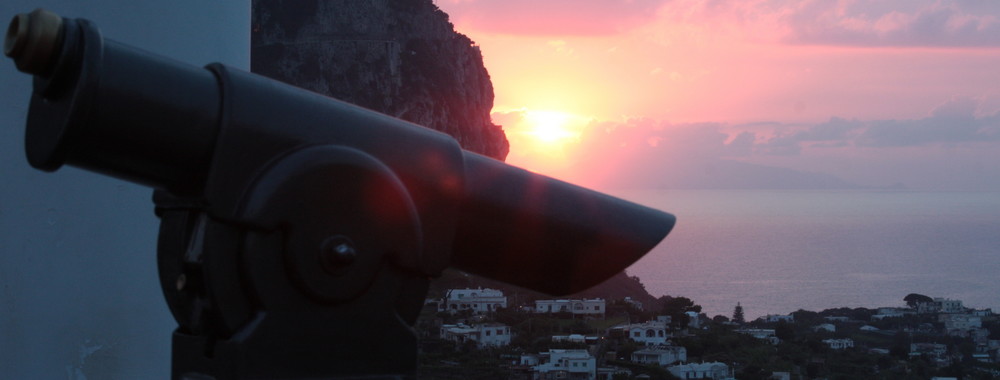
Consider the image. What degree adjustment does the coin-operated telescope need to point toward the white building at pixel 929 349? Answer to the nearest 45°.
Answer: approximately 45° to its left

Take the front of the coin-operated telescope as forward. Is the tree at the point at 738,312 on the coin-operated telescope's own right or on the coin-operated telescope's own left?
on the coin-operated telescope's own left

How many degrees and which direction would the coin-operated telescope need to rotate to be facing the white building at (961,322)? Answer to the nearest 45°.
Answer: approximately 45° to its left

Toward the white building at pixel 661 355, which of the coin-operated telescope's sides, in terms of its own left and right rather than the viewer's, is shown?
left

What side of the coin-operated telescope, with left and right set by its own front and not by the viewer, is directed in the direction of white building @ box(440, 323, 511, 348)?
left

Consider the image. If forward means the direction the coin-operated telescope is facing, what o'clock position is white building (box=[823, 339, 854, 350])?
The white building is roughly at 10 o'clock from the coin-operated telescope.

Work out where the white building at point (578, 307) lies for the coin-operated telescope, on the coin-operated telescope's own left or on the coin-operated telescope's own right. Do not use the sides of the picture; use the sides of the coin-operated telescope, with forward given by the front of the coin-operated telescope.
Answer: on the coin-operated telescope's own left

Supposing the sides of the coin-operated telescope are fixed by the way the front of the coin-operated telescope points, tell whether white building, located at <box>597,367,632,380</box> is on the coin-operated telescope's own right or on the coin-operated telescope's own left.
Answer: on the coin-operated telescope's own left

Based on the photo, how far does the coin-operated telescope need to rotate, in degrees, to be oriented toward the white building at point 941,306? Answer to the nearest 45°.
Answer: approximately 45° to its left

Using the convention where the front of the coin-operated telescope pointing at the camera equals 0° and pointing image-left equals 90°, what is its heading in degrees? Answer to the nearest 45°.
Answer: approximately 270°
